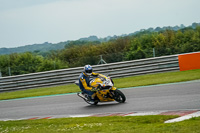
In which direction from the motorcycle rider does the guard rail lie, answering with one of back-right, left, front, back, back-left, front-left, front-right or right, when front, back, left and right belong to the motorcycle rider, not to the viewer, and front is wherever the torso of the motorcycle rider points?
back-left
